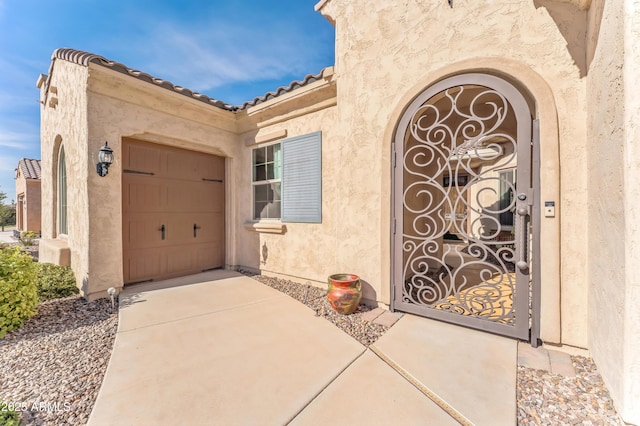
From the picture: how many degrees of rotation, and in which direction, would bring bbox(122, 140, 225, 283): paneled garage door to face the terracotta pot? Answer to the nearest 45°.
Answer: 0° — it already faces it

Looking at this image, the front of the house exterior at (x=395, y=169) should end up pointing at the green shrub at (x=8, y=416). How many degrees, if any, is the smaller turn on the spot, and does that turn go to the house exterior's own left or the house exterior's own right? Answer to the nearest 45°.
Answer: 0° — it already faces it

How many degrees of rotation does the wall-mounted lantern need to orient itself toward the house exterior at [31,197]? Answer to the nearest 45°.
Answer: approximately 135° to its left

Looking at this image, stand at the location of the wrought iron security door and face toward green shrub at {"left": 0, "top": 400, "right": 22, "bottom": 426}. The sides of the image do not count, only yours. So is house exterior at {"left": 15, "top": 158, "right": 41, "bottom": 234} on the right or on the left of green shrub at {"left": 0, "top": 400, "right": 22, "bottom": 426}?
right

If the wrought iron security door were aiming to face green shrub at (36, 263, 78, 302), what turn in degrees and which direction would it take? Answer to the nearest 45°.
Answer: approximately 45° to its right

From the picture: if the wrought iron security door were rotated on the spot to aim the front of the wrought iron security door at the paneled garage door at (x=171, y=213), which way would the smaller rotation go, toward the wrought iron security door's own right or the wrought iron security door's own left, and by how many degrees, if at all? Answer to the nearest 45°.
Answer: approximately 45° to the wrought iron security door's own right

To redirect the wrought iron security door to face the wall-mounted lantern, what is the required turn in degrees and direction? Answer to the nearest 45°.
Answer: approximately 45° to its right

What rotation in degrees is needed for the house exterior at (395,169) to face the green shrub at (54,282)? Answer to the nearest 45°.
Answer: approximately 45° to its right

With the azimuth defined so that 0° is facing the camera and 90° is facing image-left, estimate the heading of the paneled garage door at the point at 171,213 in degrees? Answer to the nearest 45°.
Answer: approximately 315°

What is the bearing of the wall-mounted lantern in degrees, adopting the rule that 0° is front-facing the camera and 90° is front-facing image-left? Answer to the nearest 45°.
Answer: approximately 315°

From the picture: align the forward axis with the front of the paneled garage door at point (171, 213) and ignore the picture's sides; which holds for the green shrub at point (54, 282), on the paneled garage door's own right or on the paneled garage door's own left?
on the paneled garage door's own right

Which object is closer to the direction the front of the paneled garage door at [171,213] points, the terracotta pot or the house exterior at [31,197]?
the terracotta pot
